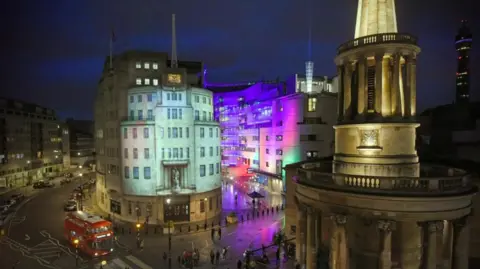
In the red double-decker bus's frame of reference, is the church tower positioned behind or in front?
in front

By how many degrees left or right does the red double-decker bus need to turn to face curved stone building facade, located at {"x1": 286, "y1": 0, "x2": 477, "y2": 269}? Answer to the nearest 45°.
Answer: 0° — it already faces it

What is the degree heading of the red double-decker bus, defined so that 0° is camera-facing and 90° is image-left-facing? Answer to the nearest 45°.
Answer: approximately 315°
